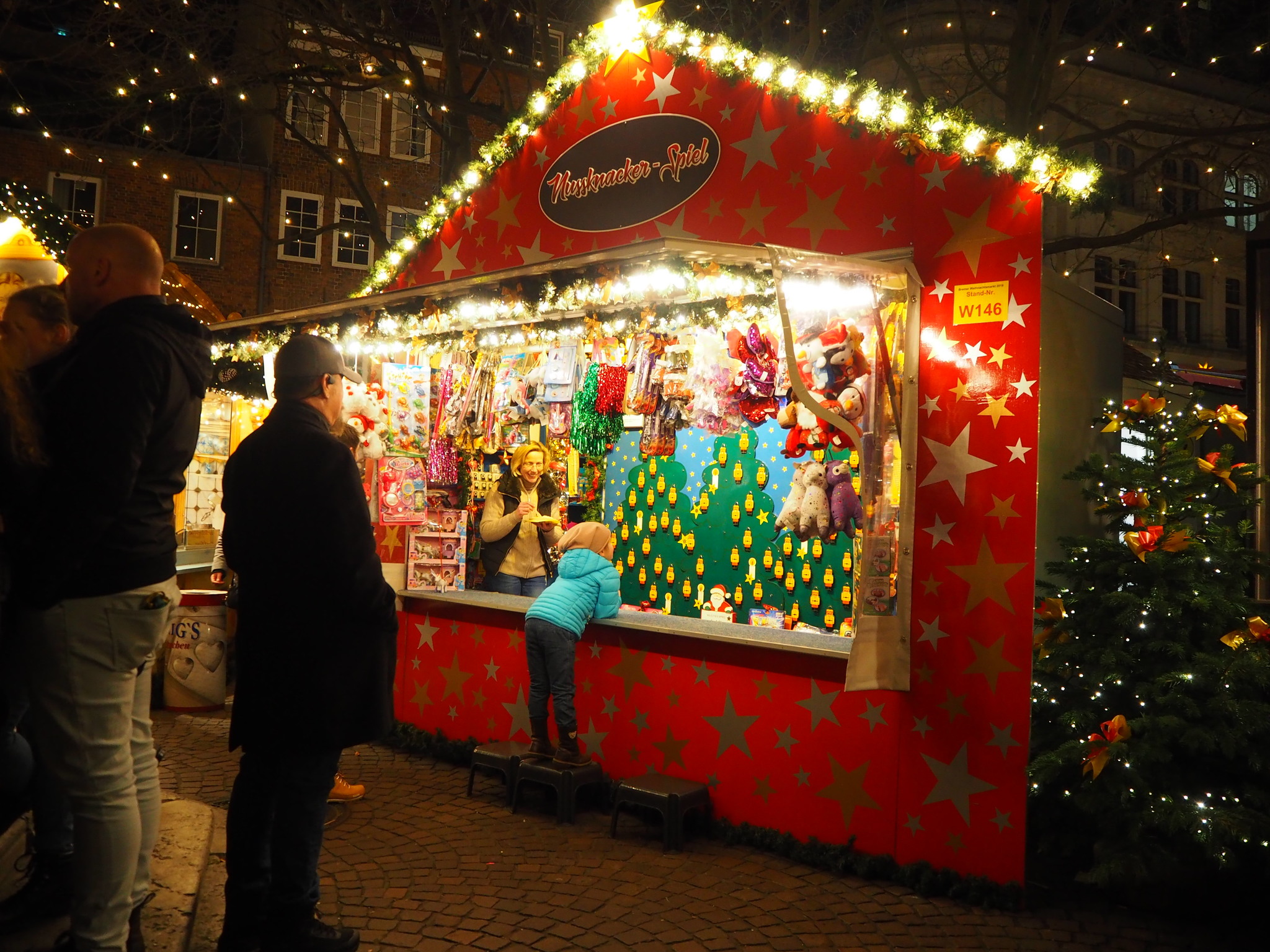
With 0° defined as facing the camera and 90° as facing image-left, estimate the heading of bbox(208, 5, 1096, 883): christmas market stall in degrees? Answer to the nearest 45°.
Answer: approximately 45°

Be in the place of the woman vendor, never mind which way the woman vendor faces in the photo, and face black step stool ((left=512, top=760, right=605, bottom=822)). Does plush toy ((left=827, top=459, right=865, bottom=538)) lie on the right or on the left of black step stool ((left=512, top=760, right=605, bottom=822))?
left

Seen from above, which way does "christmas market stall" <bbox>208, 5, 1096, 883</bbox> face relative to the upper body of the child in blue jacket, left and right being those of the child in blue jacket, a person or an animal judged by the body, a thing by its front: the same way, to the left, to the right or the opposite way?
the opposite way

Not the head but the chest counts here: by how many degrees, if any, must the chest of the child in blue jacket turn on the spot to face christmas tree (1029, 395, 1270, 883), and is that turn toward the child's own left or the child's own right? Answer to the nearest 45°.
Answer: approximately 45° to the child's own right

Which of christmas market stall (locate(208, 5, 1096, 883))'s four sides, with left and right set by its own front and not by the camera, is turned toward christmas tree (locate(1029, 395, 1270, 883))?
left

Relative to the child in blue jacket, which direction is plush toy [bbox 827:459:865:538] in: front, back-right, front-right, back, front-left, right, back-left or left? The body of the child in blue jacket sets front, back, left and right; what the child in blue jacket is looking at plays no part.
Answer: front-right

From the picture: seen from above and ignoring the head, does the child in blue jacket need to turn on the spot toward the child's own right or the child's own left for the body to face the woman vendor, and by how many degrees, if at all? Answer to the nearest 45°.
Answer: approximately 45° to the child's own left

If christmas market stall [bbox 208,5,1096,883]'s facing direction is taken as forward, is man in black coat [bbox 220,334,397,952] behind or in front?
in front

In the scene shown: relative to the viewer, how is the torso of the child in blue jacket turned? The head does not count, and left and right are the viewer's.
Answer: facing away from the viewer and to the right of the viewer

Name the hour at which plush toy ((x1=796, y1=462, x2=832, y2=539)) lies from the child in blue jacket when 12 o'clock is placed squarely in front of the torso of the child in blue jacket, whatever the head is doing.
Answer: The plush toy is roughly at 1 o'clock from the child in blue jacket.
